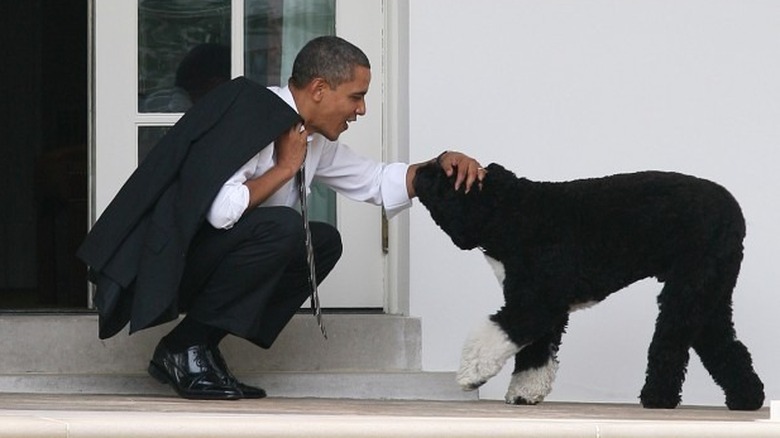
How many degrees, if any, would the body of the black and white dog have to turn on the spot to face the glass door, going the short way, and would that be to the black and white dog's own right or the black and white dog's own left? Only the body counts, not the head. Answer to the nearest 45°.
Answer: approximately 45° to the black and white dog's own right

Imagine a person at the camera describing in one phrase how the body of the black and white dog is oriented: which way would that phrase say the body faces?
to the viewer's left
